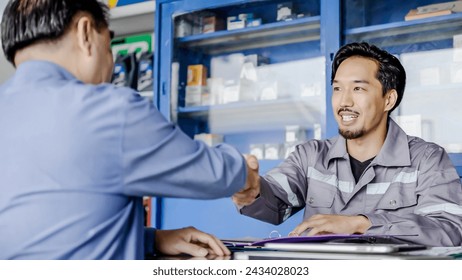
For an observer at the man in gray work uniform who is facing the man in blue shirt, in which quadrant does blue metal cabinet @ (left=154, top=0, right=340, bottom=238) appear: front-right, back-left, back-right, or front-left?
back-right

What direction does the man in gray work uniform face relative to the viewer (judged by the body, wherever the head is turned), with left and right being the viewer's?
facing the viewer and to the left of the viewer

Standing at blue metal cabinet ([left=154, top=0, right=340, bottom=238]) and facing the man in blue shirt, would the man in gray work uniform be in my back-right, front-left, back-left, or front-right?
front-left

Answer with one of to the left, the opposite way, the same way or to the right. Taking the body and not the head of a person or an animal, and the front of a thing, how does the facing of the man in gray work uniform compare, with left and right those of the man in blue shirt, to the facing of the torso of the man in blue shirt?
the opposite way

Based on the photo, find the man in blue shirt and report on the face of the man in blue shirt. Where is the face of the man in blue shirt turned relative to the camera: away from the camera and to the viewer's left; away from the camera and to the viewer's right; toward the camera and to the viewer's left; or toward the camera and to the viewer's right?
away from the camera and to the viewer's right

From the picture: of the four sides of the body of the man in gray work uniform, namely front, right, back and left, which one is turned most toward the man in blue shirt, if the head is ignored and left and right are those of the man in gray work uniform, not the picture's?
front

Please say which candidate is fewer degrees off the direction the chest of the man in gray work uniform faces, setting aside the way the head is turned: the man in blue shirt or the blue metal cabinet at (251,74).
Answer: the man in blue shirt

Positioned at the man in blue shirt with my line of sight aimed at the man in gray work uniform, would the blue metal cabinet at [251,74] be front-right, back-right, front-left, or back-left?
front-left

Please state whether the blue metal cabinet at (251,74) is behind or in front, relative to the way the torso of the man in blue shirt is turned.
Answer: in front

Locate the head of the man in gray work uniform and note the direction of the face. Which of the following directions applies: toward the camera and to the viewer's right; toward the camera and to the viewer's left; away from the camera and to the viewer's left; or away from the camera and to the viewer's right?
toward the camera and to the viewer's left

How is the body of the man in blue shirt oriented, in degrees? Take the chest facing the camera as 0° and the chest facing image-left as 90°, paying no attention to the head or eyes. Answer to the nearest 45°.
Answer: approximately 225°

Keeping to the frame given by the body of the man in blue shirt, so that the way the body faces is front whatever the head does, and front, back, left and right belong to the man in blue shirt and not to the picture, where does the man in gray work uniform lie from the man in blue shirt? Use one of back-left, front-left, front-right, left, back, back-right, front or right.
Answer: front

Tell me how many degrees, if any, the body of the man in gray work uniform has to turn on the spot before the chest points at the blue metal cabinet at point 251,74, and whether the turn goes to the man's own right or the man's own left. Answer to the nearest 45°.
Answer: approximately 90° to the man's own right

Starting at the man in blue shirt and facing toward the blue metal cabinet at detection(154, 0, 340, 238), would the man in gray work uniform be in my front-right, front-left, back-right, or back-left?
front-right
